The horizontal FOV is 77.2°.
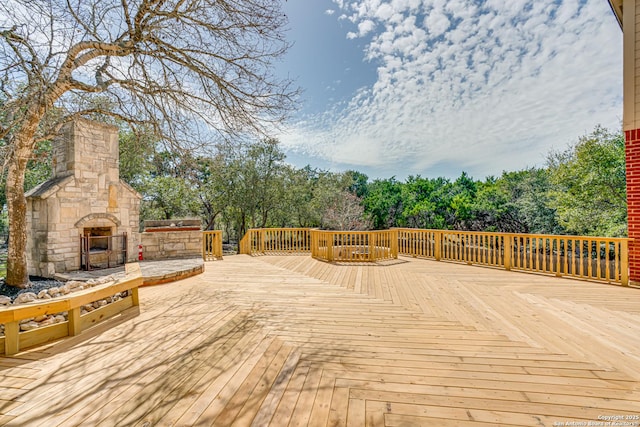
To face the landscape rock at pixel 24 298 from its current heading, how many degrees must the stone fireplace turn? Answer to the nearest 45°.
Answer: approximately 45° to its right

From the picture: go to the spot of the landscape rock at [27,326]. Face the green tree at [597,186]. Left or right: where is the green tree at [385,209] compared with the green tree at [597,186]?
left

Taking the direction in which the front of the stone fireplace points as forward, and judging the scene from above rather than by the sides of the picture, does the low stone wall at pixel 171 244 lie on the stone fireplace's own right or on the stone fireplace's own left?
on the stone fireplace's own left

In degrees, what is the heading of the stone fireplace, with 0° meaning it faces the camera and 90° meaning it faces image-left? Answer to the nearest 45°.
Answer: approximately 315°

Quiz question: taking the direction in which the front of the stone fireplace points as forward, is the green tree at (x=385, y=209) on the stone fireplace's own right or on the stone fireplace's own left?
on the stone fireplace's own left

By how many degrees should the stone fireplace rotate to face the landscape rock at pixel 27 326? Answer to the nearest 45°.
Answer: approximately 45° to its right

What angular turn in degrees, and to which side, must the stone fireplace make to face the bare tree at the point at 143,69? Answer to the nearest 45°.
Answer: approximately 45° to its right
